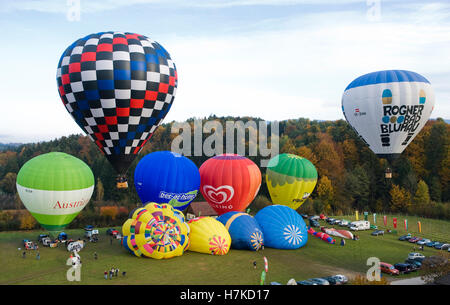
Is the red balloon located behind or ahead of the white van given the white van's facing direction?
ahead

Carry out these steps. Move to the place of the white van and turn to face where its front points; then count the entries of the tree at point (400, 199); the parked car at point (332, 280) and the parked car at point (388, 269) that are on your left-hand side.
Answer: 2

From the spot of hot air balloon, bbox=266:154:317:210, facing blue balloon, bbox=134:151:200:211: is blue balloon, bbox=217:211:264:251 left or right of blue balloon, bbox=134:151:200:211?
left

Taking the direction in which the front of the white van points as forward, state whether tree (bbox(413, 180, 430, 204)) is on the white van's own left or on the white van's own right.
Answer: on the white van's own right

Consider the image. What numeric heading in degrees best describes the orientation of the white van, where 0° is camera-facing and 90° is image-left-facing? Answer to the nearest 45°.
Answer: approximately 90°

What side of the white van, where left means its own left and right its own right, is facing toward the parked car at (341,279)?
left

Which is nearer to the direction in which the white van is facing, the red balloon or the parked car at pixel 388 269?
the red balloon

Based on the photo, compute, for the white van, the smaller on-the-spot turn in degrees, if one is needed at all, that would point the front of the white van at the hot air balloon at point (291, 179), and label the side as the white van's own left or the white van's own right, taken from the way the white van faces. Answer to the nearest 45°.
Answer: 0° — it already faces it

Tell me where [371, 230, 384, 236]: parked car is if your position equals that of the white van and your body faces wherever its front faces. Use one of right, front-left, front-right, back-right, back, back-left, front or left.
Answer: back-left

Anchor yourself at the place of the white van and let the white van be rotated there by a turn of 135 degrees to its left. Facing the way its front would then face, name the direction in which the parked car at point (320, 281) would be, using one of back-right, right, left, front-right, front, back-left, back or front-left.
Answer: front-right

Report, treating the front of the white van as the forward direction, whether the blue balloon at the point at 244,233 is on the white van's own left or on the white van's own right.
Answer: on the white van's own left

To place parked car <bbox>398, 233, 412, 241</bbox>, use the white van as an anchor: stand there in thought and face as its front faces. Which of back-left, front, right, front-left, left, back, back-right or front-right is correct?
back-left

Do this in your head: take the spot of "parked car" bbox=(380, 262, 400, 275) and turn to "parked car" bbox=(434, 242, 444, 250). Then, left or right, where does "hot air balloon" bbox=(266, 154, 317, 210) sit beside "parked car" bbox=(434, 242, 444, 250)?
left

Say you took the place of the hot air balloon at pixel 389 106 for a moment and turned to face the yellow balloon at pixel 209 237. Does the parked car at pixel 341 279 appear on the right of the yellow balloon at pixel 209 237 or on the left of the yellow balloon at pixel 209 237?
left

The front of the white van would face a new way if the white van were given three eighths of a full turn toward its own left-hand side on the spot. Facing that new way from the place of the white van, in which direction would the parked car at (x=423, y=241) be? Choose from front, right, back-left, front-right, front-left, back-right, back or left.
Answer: front

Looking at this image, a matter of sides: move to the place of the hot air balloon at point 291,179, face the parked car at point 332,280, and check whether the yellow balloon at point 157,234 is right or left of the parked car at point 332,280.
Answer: right
